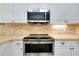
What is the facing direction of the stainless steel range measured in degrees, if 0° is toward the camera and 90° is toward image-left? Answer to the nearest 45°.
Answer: approximately 0°

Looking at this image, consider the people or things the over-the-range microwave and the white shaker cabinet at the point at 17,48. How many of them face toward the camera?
2

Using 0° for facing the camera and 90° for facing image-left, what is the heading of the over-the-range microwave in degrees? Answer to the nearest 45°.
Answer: approximately 0°

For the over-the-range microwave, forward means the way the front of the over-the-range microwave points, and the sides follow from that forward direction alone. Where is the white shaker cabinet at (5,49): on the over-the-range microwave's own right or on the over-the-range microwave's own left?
on the over-the-range microwave's own right

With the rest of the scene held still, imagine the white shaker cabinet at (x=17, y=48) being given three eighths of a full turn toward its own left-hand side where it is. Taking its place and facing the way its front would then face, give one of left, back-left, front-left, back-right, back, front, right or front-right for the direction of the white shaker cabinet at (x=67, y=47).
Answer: front-right

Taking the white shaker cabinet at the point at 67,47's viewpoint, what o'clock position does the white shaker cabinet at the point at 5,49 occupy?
the white shaker cabinet at the point at 5,49 is roughly at 2 o'clock from the white shaker cabinet at the point at 67,47.
